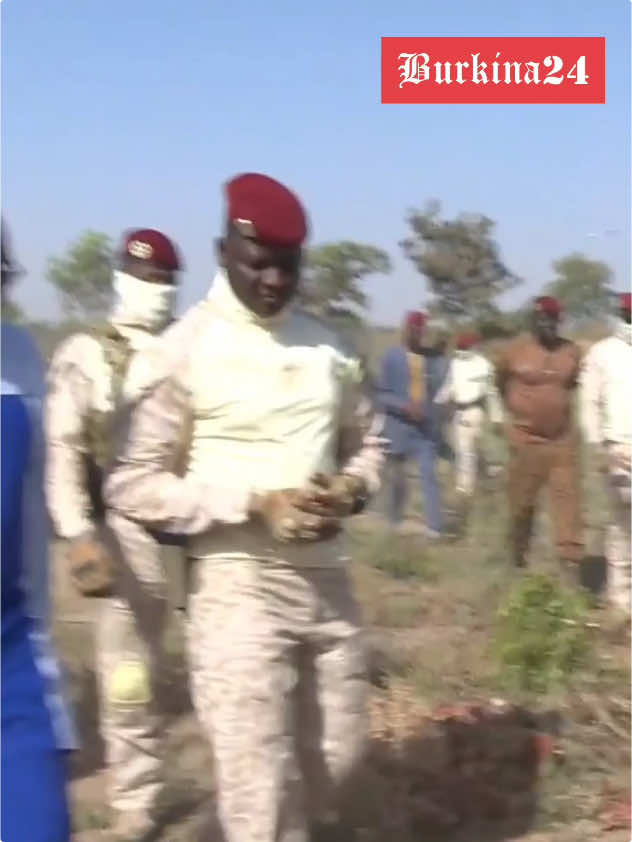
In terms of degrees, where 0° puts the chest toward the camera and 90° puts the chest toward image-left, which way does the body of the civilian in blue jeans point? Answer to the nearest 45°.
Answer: approximately 0°

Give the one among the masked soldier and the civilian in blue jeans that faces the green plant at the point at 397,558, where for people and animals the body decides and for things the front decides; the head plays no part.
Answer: the civilian in blue jeans

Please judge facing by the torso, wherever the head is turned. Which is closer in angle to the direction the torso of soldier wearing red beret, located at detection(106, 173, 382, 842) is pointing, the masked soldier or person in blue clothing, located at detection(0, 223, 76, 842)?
the person in blue clothing

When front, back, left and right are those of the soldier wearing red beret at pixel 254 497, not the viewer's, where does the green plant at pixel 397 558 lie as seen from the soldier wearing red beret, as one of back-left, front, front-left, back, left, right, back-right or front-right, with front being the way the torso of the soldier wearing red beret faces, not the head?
back-left

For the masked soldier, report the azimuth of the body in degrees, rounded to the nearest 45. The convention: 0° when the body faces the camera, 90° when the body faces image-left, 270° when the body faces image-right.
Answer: approximately 315°

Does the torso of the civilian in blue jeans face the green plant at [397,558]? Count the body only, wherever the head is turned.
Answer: yes
